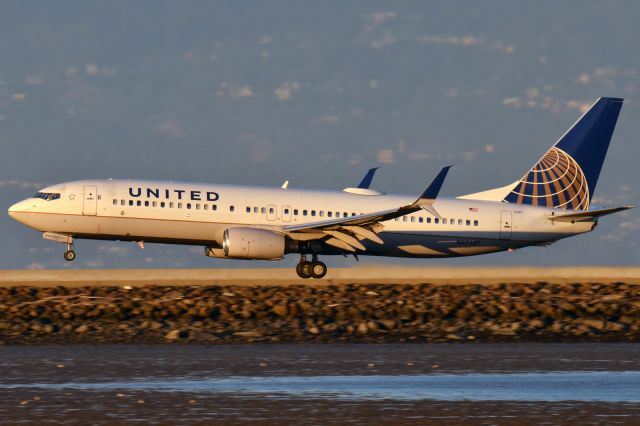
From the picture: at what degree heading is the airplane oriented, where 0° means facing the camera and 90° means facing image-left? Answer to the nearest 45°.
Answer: approximately 90°
